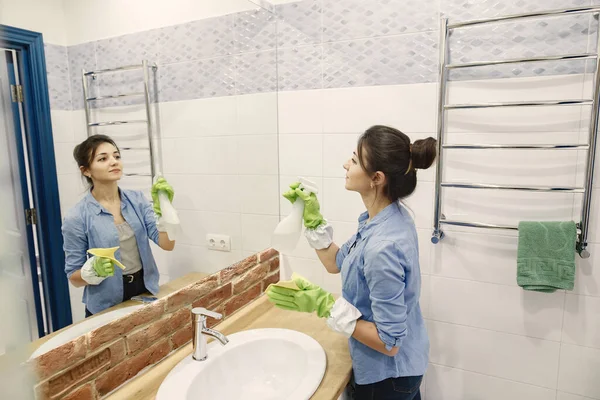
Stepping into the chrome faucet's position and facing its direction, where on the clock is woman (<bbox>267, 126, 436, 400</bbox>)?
The woman is roughly at 11 o'clock from the chrome faucet.

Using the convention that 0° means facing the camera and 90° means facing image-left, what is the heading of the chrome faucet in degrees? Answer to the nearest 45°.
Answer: approximately 315°

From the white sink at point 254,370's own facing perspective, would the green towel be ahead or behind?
ahead

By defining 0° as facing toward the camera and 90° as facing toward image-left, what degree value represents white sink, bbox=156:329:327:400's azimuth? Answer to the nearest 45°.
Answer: approximately 315°

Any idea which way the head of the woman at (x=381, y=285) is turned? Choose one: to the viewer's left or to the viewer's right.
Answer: to the viewer's left
